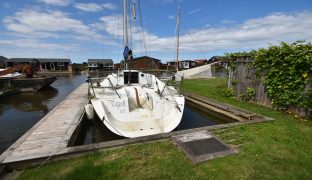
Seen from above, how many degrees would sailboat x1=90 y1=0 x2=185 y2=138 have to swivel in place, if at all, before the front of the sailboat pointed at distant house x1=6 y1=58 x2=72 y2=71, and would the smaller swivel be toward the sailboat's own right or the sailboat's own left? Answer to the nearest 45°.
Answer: approximately 45° to the sailboat's own left

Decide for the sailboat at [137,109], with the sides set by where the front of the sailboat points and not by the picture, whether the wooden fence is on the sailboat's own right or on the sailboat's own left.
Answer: on the sailboat's own right

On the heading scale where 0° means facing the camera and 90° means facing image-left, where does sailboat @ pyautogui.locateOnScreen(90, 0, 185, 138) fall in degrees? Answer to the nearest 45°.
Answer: approximately 180°

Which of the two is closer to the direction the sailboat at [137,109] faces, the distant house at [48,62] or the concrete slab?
the distant house

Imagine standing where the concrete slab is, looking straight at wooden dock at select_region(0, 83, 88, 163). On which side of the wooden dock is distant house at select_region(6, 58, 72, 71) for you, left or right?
right

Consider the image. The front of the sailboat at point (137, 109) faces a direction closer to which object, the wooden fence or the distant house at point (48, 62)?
the distant house

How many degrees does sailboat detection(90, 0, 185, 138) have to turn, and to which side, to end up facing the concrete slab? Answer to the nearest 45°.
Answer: approximately 135° to its right

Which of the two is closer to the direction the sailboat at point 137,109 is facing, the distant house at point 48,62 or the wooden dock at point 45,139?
the distant house

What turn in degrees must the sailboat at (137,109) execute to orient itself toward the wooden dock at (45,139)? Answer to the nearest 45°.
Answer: approximately 135° to its left
